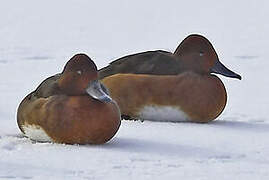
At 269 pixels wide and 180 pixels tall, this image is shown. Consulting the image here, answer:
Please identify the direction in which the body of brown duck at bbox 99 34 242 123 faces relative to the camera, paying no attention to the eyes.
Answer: to the viewer's right

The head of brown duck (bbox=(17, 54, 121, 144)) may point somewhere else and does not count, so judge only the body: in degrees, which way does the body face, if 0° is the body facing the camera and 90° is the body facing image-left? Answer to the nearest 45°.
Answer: approximately 315°

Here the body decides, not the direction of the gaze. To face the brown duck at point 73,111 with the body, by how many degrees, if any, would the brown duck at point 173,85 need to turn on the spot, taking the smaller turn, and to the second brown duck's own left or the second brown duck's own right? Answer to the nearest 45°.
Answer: approximately 135° to the second brown duck's own right

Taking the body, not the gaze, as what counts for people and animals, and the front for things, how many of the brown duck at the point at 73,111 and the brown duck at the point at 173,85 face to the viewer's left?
0

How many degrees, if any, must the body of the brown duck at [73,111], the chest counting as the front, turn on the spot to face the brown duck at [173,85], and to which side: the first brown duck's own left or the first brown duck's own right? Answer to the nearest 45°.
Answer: approximately 90° to the first brown duck's own left
